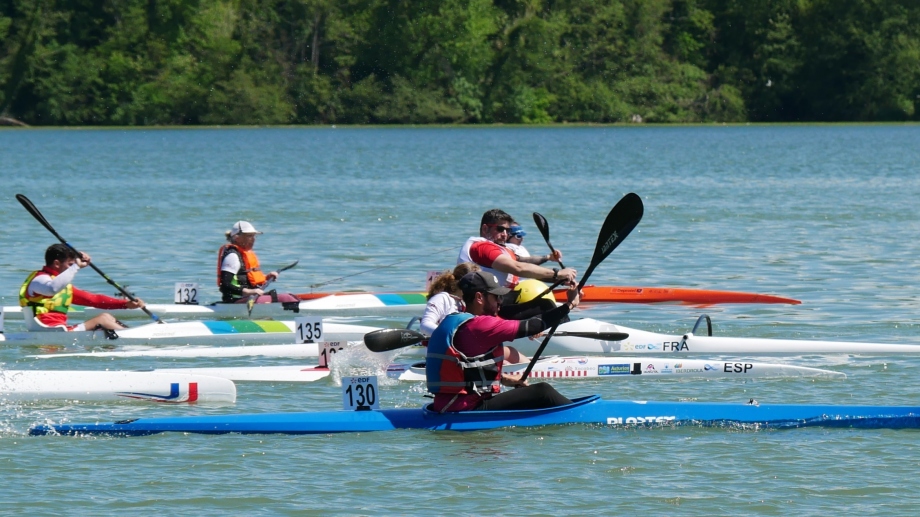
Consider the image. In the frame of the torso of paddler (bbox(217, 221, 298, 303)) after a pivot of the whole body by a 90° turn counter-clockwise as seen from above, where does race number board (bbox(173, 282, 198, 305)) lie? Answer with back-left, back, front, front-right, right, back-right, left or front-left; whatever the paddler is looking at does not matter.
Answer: front-left

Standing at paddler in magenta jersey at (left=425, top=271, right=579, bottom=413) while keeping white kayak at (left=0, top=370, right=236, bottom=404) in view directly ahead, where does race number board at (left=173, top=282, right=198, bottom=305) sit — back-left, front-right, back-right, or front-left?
front-right

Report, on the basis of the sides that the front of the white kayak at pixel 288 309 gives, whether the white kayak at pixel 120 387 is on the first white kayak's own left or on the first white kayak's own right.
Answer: on the first white kayak's own right

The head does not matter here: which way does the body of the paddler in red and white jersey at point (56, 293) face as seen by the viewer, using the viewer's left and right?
facing to the right of the viewer

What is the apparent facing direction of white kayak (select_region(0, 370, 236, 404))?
to the viewer's right

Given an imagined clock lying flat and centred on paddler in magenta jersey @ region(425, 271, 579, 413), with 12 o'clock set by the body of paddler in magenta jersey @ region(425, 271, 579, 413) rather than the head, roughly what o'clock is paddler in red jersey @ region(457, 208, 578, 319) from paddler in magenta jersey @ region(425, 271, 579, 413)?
paddler in red jersey @ region(457, 208, 578, 319) is roughly at 9 o'clock from paddler in magenta jersey @ region(425, 271, 579, 413).

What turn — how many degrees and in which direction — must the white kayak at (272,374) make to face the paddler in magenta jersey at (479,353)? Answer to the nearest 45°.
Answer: approximately 45° to its right

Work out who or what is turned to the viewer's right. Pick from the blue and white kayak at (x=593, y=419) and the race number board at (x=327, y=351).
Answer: the blue and white kayak

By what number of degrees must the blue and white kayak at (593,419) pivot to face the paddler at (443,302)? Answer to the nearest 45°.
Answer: approximately 135° to its left

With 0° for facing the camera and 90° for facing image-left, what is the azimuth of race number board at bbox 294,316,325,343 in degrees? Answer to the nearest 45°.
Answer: approximately 0°

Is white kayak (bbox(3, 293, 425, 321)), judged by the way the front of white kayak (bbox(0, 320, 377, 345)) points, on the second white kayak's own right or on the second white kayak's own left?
on the second white kayak's own left

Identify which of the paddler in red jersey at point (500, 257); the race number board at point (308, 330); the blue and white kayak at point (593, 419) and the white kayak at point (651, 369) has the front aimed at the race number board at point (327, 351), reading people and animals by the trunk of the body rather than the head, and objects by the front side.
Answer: the race number board at point (308, 330)

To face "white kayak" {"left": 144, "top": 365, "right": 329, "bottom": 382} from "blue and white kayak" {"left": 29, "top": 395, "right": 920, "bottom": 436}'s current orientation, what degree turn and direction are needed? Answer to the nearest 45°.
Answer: approximately 135° to its left

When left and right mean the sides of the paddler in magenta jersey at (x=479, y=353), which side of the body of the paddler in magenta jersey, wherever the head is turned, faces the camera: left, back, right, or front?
right

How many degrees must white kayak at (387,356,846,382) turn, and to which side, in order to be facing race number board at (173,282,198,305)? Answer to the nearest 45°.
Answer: approximately 135° to its left

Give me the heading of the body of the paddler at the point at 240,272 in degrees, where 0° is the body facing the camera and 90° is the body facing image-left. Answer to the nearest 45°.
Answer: approximately 270°

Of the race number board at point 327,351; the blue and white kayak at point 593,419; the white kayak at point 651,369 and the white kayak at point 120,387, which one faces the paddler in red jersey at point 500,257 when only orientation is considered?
the white kayak at point 120,387

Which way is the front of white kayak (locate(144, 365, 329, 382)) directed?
to the viewer's right

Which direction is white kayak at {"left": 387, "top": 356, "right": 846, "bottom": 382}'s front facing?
to the viewer's right

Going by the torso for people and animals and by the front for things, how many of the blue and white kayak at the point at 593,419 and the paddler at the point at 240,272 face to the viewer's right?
2

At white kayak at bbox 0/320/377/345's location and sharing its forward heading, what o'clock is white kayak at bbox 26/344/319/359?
white kayak at bbox 26/344/319/359 is roughly at 3 o'clock from white kayak at bbox 0/320/377/345.
